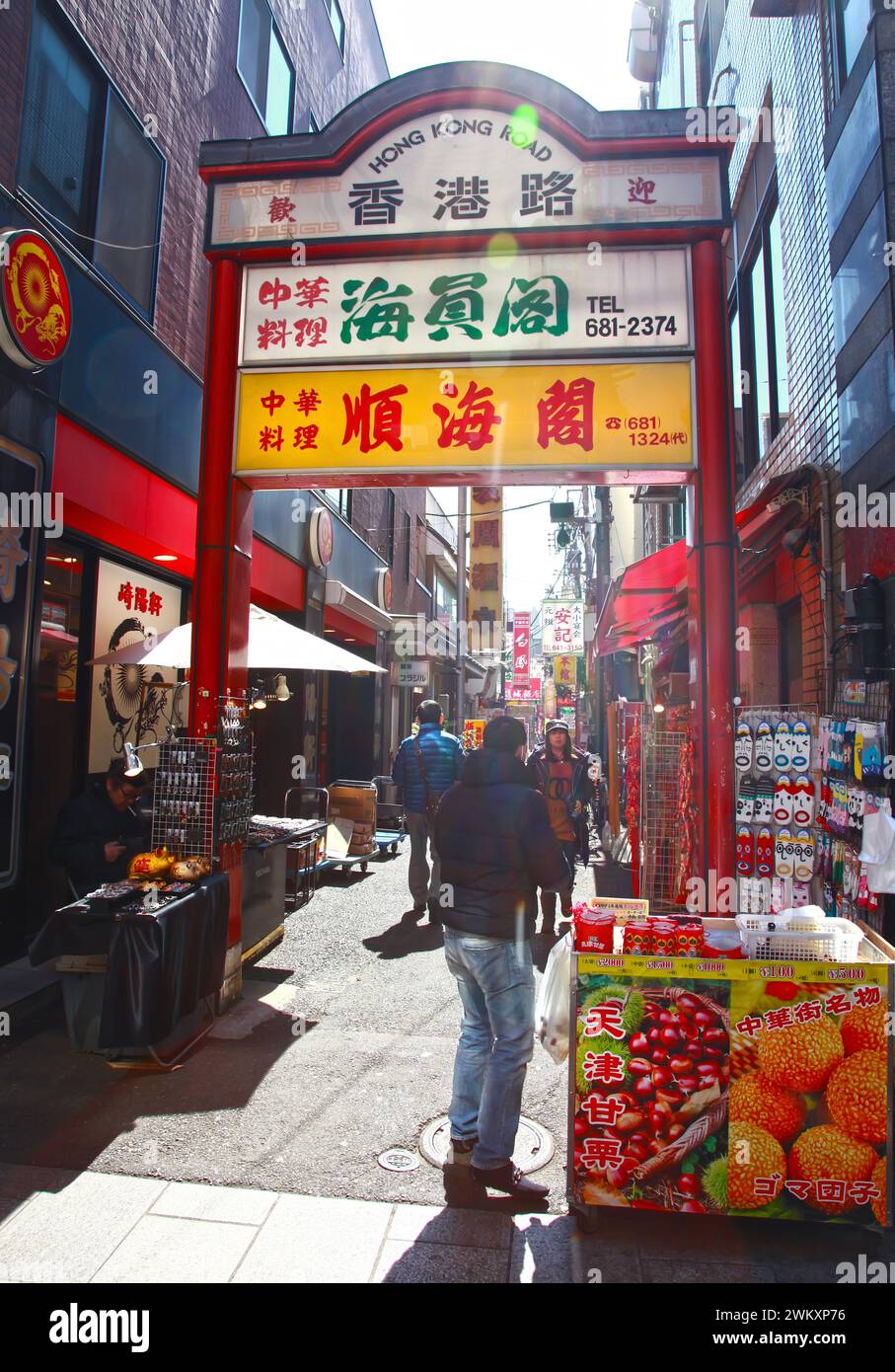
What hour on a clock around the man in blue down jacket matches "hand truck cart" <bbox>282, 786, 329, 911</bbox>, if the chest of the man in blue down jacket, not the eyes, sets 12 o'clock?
The hand truck cart is roughly at 9 o'clock from the man in blue down jacket.

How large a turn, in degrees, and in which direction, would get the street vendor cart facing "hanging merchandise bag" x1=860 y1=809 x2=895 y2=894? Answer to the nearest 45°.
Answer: approximately 135° to its left

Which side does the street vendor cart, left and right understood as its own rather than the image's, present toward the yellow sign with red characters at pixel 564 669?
back

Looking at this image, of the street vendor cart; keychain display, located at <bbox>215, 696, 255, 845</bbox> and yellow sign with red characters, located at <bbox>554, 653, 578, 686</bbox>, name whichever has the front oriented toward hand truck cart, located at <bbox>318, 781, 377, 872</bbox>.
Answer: the yellow sign with red characters

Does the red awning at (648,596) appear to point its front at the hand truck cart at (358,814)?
yes

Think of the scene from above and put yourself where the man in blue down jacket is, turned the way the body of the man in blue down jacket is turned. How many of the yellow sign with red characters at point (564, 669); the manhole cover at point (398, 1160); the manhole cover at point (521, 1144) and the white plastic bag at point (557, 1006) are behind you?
3

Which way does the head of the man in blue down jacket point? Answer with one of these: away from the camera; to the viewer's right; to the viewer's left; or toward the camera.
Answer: away from the camera

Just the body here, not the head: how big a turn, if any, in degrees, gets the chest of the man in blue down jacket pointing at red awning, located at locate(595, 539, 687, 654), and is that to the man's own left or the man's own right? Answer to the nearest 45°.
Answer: approximately 90° to the man's own right

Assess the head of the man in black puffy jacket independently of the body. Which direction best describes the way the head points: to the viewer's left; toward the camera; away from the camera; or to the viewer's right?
away from the camera

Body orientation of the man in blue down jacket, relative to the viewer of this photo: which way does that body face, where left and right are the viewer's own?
facing away from the viewer

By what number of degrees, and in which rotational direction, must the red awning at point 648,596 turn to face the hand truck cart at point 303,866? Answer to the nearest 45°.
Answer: approximately 45° to its left

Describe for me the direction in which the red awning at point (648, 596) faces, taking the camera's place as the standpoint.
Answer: facing to the left of the viewer
